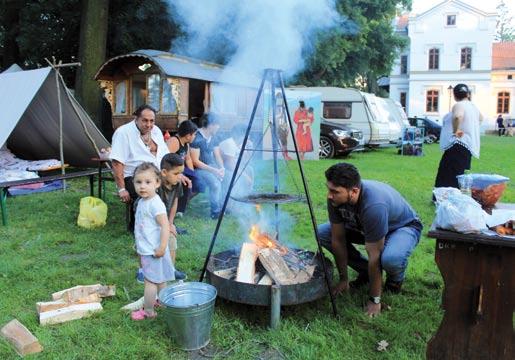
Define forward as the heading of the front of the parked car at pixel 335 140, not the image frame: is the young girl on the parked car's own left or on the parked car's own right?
on the parked car's own right

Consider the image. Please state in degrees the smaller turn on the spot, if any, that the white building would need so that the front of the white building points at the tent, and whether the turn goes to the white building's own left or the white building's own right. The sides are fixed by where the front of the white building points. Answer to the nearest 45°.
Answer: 0° — it already faces it

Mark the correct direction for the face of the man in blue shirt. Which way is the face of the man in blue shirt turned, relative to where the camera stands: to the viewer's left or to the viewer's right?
to the viewer's left

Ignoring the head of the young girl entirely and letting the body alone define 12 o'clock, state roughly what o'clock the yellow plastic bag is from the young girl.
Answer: The yellow plastic bag is roughly at 4 o'clock from the young girl.

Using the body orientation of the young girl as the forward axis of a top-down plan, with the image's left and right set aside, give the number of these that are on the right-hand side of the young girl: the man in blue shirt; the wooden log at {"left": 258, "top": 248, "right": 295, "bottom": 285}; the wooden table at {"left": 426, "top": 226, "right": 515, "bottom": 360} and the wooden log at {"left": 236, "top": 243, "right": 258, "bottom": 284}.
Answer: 0

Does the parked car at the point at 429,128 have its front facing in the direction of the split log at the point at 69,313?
no

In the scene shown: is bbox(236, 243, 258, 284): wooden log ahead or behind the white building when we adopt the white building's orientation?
ahead

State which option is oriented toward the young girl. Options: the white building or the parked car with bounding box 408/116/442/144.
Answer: the white building

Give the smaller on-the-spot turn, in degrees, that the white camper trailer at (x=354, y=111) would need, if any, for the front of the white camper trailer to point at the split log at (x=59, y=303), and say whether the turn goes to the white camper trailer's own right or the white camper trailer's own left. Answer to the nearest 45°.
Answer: approximately 45° to the white camper trailer's own right

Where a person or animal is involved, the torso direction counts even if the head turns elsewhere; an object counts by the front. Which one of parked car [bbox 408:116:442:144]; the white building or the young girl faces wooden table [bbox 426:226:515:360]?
the white building

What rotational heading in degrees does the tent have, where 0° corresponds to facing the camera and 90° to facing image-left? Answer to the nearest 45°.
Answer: approximately 315°

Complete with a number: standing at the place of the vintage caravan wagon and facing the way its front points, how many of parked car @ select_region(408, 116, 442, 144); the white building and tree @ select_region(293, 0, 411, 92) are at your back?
3

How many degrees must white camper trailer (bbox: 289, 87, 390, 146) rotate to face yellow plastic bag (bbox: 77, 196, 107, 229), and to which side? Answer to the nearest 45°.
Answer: approximately 45° to its right

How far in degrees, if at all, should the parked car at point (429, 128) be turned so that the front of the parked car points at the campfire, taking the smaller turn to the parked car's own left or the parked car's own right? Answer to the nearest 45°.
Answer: approximately 90° to the parked car's own right
